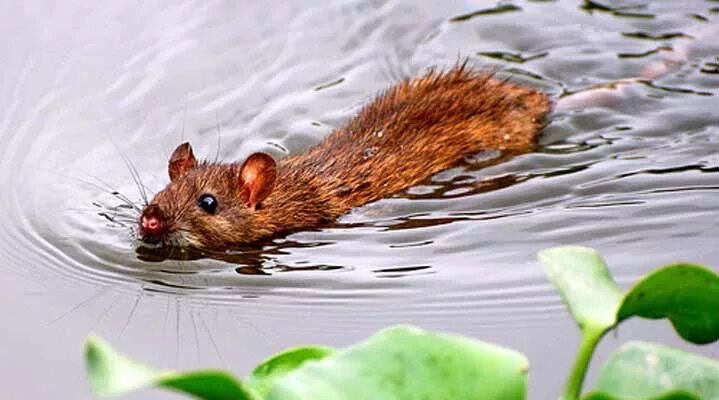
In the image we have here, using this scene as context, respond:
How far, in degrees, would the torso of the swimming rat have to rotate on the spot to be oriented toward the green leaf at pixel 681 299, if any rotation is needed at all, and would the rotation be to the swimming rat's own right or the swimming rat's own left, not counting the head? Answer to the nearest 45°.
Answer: approximately 45° to the swimming rat's own left

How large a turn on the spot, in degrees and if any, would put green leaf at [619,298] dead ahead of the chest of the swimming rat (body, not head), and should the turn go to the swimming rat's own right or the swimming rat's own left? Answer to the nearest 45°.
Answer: approximately 45° to the swimming rat's own left

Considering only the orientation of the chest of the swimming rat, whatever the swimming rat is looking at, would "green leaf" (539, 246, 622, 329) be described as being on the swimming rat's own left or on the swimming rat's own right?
on the swimming rat's own left

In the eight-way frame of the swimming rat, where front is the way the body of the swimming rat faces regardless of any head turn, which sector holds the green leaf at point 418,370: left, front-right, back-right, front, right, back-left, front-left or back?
front-left

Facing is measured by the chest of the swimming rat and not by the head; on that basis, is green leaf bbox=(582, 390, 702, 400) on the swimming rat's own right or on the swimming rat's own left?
on the swimming rat's own left

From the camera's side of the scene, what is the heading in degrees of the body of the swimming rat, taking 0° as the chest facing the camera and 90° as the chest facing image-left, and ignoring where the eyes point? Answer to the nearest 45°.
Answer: approximately 45°

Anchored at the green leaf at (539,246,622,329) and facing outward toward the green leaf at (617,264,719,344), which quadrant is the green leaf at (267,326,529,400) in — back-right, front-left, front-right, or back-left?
back-right

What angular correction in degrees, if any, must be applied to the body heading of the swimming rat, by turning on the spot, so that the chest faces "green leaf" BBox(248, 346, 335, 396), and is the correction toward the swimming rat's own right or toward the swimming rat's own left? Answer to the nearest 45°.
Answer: approximately 45° to the swimming rat's own left

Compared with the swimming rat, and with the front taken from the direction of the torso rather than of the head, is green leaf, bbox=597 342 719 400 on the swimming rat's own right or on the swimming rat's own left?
on the swimming rat's own left
